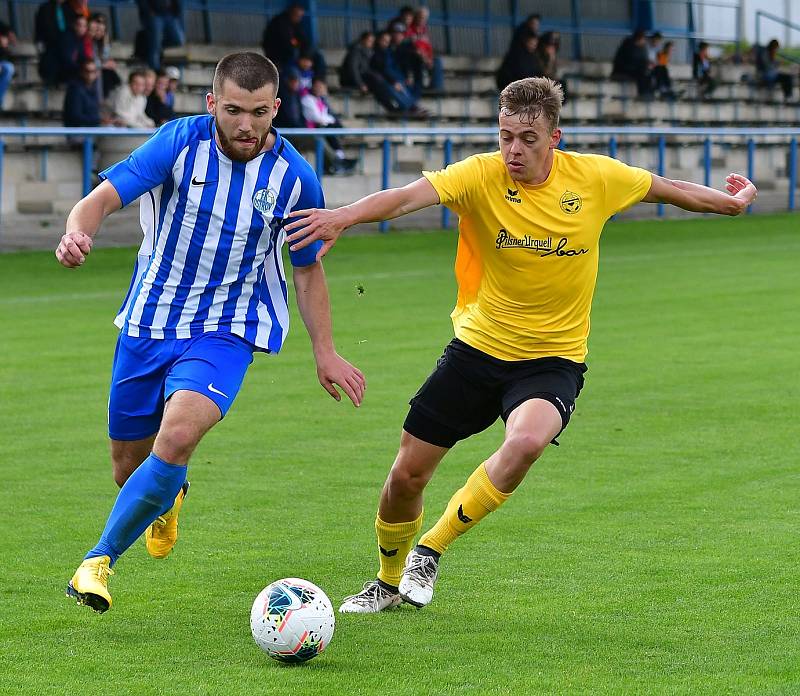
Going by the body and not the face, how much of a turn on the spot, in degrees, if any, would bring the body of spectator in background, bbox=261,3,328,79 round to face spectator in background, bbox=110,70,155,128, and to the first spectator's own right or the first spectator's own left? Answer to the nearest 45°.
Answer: approximately 90° to the first spectator's own right

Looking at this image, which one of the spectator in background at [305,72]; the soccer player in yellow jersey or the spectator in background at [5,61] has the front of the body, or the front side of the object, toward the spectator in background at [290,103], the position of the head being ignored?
the spectator in background at [305,72]

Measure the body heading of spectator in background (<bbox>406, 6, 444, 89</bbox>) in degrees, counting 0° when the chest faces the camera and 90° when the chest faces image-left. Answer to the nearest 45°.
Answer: approximately 315°

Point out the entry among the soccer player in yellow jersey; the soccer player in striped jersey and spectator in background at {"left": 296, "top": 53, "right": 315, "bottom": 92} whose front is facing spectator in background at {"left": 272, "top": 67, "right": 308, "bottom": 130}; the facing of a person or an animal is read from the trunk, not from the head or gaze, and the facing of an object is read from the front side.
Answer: spectator in background at {"left": 296, "top": 53, "right": 315, "bottom": 92}

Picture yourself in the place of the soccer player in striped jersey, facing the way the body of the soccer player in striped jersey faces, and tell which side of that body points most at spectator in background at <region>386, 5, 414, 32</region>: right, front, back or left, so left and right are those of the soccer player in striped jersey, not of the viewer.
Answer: back

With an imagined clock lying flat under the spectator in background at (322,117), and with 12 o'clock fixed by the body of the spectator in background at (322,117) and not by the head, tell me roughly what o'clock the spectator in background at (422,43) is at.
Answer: the spectator in background at (422,43) is roughly at 8 o'clock from the spectator in background at (322,117).

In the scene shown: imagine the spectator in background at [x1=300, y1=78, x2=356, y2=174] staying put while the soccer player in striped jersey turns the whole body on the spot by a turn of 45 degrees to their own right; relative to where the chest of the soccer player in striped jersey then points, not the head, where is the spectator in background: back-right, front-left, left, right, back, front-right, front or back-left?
back-right
